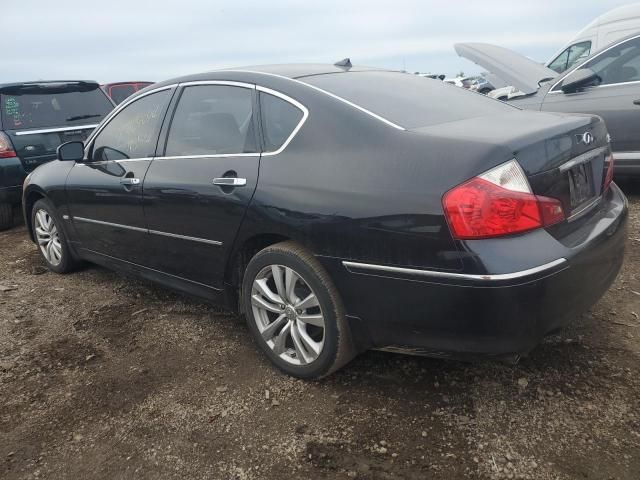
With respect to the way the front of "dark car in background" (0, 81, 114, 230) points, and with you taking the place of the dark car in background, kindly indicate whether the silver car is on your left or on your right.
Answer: on your right

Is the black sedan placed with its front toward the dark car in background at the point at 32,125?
yes

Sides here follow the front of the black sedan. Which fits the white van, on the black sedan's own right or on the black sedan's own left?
on the black sedan's own right

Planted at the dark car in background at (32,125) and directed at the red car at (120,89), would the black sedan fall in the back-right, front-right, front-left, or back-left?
back-right

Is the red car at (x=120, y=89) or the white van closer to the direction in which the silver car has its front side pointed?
the red car

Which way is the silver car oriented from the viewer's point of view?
to the viewer's left

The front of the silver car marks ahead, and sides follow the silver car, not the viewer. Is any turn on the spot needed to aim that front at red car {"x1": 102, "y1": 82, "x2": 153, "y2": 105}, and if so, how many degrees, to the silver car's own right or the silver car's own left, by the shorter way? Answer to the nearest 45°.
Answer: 0° — it already faces it

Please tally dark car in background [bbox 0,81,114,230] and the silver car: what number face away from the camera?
1

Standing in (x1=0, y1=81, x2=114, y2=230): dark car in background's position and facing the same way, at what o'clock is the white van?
The white van is roughly at 3 o'clock from the dark car in background.

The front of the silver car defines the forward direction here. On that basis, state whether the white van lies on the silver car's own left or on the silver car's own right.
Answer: on the silver car's own right

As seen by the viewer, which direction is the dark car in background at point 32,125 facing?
away from the camera

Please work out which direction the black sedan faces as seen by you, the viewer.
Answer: facing away from the viewer and to the left of the viewer
